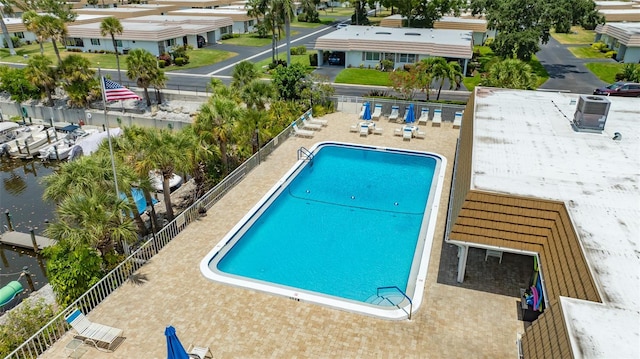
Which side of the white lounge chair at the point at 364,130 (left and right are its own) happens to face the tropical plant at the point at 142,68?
right

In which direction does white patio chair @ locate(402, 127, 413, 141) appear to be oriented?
toward the camera

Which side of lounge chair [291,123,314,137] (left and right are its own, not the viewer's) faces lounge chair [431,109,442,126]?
front

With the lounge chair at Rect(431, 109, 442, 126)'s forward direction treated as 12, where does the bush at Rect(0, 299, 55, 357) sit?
The bush is roughly at 1 o'clock from the lounge chair.

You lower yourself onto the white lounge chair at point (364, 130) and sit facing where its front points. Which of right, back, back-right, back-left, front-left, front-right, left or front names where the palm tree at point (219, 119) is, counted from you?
front-right

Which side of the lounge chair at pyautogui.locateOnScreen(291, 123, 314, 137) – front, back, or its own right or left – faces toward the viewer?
right

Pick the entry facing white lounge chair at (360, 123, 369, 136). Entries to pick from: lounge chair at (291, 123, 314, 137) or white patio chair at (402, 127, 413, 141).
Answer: the lounge chair

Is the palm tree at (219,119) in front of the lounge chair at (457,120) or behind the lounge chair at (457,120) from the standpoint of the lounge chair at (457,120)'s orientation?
in front

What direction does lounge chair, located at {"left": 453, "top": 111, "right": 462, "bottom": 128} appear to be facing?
toward the camera

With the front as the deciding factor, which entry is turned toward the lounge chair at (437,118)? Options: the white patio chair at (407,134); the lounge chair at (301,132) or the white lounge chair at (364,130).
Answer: the lounge chair at (301,132)

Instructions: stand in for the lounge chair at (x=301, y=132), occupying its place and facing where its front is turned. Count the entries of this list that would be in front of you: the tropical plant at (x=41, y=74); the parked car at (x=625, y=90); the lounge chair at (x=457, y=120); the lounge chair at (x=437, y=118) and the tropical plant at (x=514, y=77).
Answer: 4

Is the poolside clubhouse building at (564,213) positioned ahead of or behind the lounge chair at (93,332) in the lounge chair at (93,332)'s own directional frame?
ahead

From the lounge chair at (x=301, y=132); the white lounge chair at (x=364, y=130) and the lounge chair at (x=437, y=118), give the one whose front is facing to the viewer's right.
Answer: the lounge chair at (x=301, y=132)

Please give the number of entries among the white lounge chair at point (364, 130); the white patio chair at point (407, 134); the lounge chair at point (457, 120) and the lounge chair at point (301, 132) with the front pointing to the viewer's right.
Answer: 1
